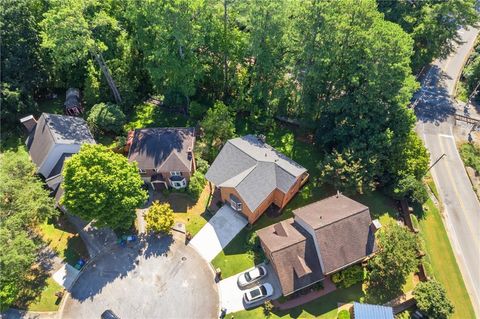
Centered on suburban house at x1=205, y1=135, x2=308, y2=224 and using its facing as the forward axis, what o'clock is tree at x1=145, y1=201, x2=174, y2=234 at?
The tree is roughly at 1 o'clock from the suburban house.

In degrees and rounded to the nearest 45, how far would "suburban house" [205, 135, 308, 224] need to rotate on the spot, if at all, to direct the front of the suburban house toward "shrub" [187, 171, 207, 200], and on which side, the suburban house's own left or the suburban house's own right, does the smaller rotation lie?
approximately 45° to the suburban house's own right

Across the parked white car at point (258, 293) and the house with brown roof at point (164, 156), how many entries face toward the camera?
1

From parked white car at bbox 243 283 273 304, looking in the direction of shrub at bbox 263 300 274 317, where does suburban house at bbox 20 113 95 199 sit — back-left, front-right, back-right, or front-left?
back-right

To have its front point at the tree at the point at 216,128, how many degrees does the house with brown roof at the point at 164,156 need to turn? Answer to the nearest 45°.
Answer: approximately 90° to its left
